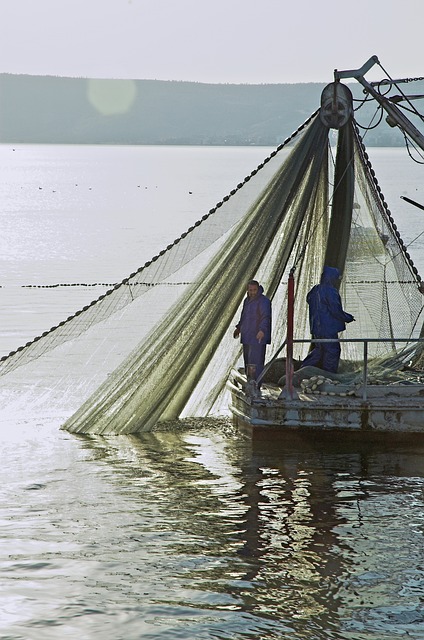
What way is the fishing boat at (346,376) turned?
to the viewer's right

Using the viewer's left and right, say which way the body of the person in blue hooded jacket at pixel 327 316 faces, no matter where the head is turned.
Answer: facing away from the viewer and to the right of the viewer

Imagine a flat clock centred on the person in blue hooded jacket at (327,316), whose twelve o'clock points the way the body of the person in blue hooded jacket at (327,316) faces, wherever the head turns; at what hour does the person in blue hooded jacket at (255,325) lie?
the person in blue hooded jacket at (255,325) is roughly at 7 o'clock from the person in blue hooded jacket at (327,316).
